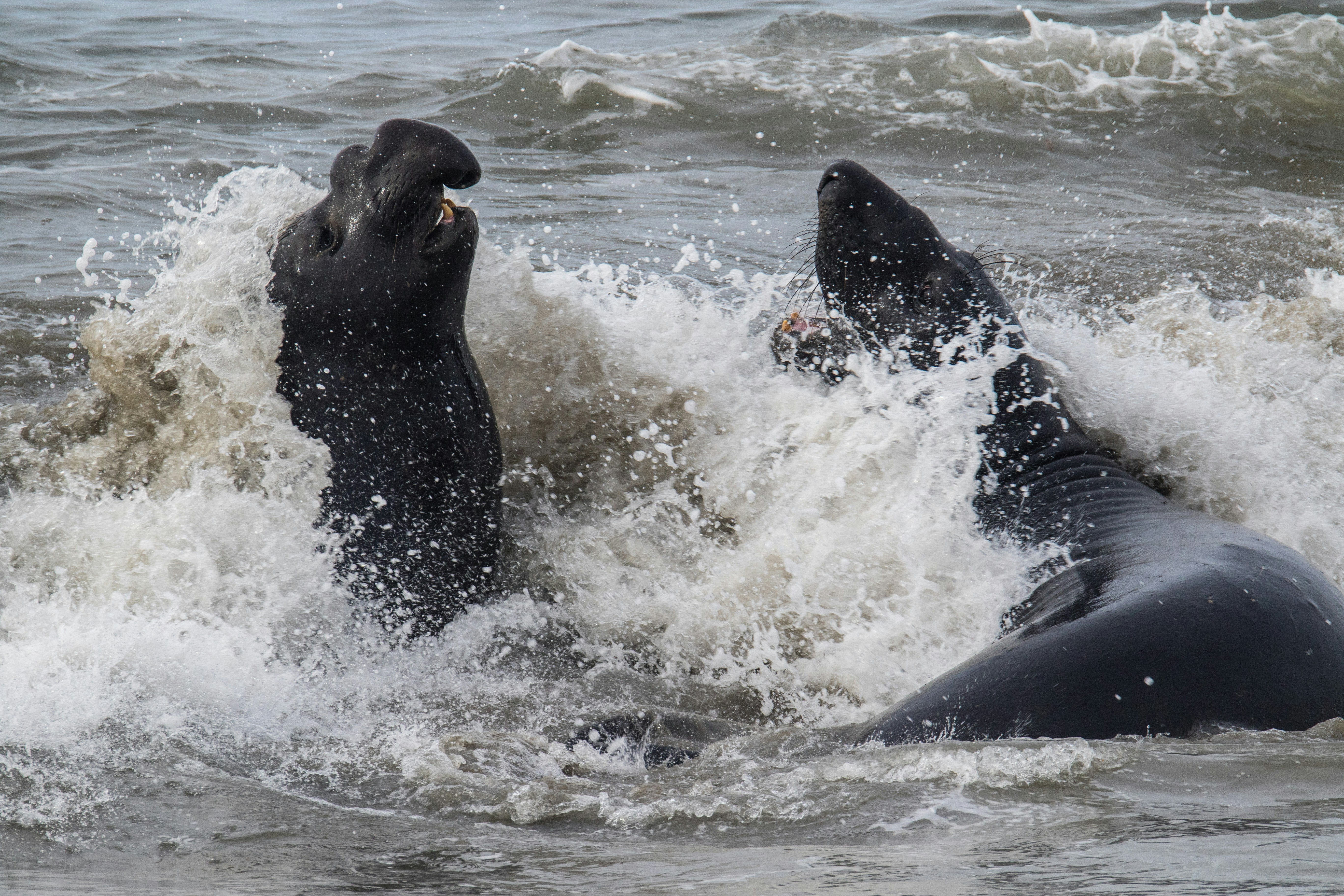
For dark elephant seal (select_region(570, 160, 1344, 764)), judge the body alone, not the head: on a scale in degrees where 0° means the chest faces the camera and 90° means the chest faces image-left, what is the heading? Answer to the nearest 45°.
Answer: approximately 90°
